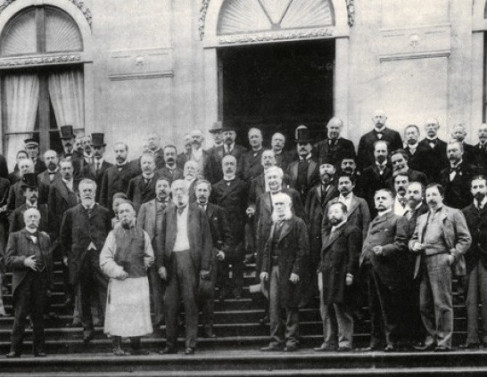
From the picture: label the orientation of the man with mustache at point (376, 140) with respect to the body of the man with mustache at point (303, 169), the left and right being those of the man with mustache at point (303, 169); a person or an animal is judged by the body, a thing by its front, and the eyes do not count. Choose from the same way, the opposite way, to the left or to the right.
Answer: the same way

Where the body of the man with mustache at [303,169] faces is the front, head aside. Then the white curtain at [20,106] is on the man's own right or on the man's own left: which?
on the man's own right

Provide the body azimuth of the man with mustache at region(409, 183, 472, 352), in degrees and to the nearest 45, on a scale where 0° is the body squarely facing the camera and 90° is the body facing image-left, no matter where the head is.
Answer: approximately 45°

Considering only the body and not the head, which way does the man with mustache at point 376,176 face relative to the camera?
toward the camera

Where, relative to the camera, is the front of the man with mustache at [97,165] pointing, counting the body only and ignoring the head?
toward the camera

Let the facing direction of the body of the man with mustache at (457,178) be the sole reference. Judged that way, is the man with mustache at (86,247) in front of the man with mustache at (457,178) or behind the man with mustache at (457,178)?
in front

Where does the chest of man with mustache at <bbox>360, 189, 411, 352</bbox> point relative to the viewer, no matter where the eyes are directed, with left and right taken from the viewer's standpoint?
facing the viewer and to the left of the viewer

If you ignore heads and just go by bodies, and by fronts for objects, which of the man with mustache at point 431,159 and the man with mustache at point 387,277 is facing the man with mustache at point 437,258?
the man with mustache at point 431,159

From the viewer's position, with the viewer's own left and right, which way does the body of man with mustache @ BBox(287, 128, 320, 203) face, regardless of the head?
facing the viewer

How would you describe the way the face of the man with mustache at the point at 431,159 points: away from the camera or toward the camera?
toward the camera

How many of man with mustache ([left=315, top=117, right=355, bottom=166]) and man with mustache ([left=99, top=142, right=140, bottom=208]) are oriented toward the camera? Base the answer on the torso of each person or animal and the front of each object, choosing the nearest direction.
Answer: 2

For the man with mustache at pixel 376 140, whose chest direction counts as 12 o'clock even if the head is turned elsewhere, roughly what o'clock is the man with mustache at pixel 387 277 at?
the man with mustache at pixel 387 277 is roughly at 12 o'clock from the man with mustache at pixel 376 140.

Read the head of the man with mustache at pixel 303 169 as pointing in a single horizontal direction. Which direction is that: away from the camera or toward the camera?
toward the camera

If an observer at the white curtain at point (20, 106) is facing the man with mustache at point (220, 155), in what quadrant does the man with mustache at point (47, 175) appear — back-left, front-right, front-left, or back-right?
front-right

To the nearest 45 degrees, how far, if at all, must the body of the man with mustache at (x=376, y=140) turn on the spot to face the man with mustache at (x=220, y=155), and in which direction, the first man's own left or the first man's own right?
approximately 90° to the first man's own right

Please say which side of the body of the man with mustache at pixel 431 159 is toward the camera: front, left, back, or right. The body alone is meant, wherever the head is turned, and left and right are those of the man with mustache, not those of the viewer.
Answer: front

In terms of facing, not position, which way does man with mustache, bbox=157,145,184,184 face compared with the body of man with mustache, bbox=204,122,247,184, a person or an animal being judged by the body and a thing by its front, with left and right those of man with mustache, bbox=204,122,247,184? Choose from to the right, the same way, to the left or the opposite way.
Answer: the same way

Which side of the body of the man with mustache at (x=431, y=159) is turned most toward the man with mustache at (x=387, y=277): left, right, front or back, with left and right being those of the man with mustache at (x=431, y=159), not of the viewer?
front

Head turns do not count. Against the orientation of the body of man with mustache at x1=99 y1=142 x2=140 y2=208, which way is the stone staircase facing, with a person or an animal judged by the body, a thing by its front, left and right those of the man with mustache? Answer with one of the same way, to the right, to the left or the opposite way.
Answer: the same way

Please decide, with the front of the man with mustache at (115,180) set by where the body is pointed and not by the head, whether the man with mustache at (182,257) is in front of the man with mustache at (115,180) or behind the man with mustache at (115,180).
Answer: in front
